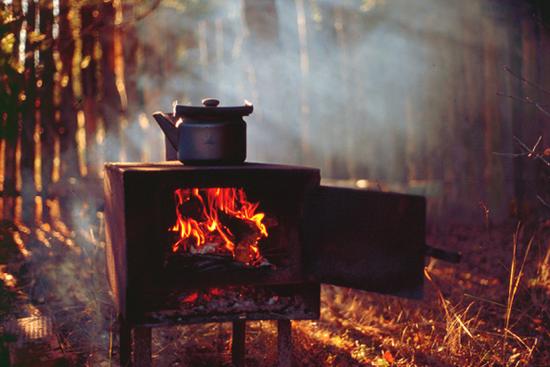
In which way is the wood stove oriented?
toward the camera

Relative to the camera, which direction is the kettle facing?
to the viewer's left
